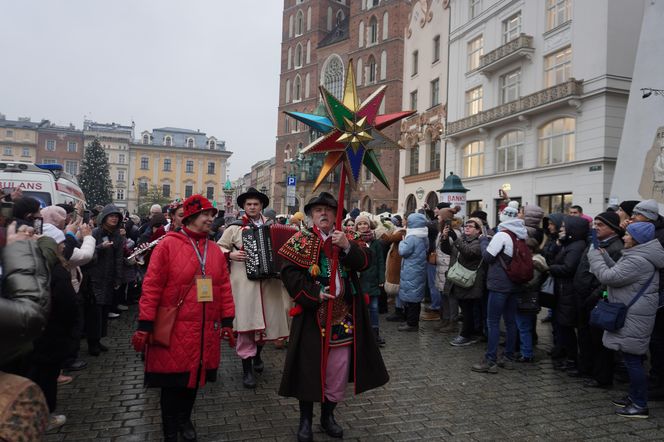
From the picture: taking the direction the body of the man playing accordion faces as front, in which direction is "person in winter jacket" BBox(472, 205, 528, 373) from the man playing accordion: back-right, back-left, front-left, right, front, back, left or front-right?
left

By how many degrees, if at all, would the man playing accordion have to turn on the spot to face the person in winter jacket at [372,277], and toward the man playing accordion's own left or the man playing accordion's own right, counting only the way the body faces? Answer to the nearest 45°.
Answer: approximately 135° to the man playing accordion's own left

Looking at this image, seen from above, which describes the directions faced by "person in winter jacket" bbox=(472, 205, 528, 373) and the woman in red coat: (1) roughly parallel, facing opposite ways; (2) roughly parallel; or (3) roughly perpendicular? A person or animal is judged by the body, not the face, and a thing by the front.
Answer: roughly parallel, facing opposite ways

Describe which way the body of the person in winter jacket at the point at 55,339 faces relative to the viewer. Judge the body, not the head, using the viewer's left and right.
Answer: facing to the right of the viewer

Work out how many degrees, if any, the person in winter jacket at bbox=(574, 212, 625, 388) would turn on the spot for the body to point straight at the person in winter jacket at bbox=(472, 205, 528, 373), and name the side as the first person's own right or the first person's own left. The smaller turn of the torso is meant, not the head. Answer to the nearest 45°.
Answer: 0° — they already face them

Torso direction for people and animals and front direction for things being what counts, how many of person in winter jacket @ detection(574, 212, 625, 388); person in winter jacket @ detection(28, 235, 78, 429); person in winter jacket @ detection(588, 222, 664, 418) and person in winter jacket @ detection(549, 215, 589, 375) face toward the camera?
0

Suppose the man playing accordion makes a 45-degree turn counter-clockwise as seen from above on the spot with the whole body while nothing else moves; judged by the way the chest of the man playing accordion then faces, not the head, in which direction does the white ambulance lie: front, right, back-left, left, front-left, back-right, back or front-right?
back

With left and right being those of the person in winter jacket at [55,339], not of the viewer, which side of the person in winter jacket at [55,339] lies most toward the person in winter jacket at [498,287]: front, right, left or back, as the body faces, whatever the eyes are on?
front

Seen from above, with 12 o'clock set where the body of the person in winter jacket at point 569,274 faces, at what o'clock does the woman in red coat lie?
The woman in red coat is roughly at 10 o'clock from the person in winter jacket.

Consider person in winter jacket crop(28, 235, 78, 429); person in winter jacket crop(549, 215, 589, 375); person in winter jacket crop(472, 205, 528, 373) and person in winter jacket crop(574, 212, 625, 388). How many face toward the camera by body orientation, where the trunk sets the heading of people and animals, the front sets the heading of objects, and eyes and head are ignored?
0

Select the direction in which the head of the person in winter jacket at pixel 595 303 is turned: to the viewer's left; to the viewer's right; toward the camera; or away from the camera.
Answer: to the viewer's left

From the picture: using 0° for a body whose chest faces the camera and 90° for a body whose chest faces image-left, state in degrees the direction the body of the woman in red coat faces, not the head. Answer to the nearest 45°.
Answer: approximately 315°

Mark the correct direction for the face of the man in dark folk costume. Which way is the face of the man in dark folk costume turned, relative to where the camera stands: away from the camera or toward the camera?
toward the camera

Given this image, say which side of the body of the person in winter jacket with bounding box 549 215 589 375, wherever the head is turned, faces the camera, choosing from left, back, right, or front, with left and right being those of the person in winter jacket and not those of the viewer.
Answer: left

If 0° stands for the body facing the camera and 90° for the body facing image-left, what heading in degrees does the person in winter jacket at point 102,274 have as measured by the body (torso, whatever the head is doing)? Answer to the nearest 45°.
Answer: approximately 315°

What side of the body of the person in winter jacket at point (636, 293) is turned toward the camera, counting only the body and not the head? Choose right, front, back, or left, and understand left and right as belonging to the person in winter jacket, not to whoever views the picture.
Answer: left

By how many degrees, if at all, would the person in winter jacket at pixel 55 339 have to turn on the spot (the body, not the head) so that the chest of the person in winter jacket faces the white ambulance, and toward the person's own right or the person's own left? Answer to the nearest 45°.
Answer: approximately 90° to the person's own left

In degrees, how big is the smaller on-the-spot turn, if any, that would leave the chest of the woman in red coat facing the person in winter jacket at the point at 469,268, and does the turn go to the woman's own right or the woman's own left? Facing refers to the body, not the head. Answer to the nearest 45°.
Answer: approximately 90° to the woman's own left

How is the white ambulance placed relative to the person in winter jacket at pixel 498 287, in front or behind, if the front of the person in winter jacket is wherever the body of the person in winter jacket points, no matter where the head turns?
in front
